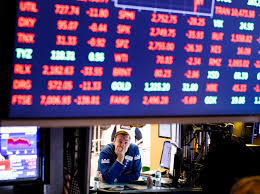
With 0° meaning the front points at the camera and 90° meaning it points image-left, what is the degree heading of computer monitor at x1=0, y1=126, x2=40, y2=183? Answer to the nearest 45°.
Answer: approximately 0°

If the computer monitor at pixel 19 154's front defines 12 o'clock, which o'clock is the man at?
The man is roughly at 7 o'clock from the computer monitor.
